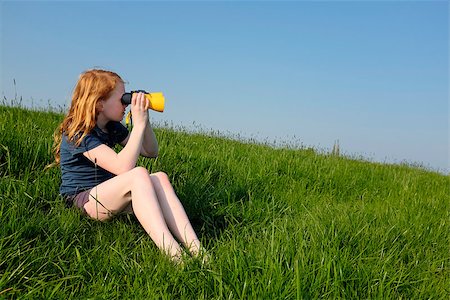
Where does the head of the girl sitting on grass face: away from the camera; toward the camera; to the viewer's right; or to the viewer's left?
to the viewer's right

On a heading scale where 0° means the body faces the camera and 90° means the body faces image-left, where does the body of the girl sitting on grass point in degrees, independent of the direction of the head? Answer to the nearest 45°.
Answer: approximately 270°
